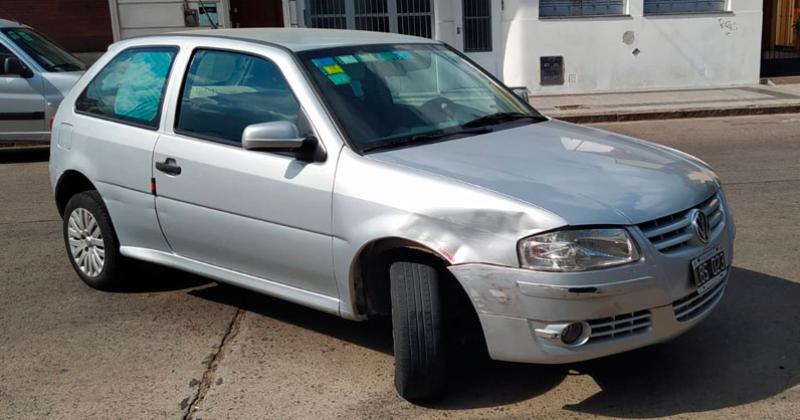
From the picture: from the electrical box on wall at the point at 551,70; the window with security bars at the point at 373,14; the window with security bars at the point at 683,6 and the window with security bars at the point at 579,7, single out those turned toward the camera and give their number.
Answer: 4

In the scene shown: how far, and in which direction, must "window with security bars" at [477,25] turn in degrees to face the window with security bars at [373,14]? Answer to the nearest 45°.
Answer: approximately 90° to its right

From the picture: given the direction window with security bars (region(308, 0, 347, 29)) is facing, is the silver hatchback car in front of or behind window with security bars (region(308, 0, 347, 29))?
in front

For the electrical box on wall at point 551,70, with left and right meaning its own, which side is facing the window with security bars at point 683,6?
left

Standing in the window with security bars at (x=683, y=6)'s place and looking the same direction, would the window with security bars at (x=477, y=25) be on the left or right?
on its right

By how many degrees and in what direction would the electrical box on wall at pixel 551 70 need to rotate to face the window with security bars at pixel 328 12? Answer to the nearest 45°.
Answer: approximately 90° to its right

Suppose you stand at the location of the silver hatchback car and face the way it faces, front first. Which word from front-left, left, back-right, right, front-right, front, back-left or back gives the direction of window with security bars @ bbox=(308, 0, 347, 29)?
back-left

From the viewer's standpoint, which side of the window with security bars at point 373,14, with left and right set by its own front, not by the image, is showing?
front

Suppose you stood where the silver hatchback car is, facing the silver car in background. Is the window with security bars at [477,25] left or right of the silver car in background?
right

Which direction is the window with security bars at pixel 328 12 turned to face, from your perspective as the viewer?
facing the viewer

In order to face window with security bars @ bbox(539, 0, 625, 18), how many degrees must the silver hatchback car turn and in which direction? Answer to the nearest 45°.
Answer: approximately 135° to its left

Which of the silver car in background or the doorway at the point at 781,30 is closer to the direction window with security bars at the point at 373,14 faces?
the silver car in background

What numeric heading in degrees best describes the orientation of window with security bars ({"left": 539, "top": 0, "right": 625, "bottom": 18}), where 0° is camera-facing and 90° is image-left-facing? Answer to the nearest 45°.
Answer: approximately 0°

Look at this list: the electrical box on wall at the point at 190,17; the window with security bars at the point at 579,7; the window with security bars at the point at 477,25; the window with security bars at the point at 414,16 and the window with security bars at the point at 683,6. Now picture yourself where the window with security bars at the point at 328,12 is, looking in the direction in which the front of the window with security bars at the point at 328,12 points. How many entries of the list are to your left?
4

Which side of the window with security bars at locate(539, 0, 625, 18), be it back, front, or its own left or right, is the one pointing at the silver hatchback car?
front

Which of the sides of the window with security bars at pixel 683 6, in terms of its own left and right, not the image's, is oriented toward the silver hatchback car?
front

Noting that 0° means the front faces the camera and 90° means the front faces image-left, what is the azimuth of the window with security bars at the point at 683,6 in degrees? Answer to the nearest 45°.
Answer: approximately 0°
